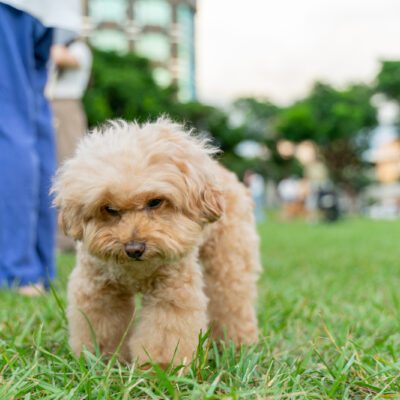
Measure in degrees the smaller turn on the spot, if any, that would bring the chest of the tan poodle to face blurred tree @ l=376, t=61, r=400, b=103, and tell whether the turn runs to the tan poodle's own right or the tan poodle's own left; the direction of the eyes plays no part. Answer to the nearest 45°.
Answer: approximately 135° to the tan poodle's own right

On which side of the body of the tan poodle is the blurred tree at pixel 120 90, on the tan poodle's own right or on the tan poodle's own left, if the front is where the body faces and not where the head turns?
on the tan poodle's own right

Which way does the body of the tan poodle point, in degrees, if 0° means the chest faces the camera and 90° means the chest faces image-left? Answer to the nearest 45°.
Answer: approximately 45°

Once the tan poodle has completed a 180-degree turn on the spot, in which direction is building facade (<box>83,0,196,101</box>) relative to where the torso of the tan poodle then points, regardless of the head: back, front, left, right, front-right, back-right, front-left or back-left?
front-left

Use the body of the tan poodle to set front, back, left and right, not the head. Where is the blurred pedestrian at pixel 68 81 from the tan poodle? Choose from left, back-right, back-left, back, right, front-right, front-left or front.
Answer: back-right

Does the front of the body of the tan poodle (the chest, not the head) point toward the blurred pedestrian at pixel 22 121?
no

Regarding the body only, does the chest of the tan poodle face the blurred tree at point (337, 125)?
no
